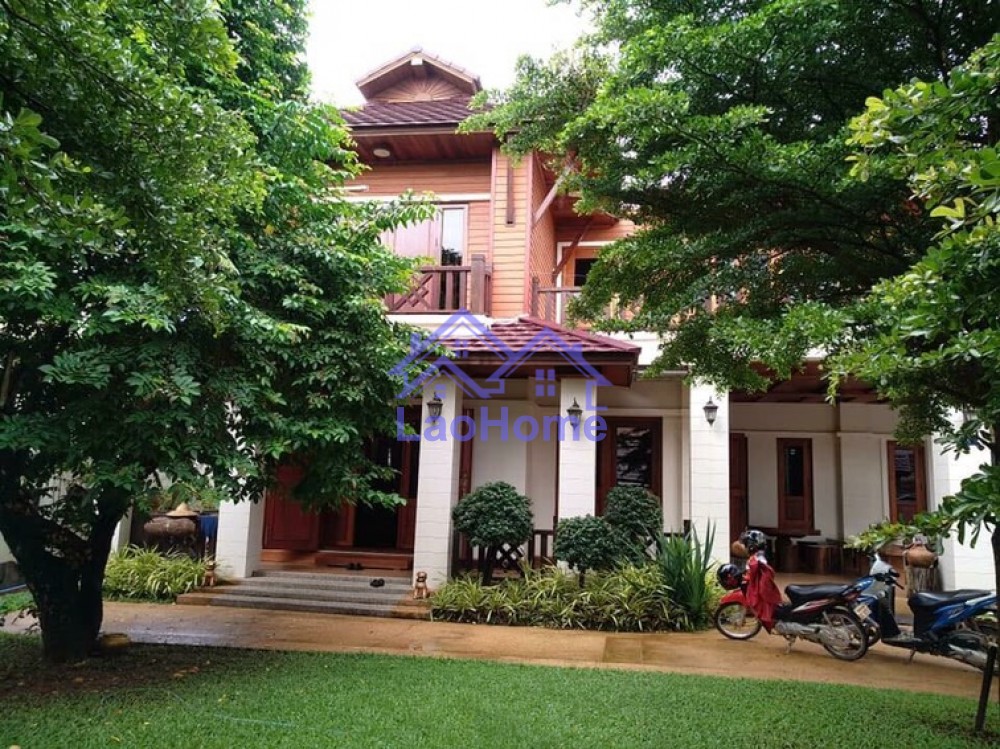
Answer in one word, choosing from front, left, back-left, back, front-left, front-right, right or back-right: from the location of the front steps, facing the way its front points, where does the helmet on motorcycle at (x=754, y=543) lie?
front-left

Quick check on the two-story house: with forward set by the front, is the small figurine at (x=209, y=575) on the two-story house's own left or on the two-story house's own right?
on the two-story house's own right

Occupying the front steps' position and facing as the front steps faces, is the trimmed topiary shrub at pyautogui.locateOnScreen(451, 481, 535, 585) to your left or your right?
on your left

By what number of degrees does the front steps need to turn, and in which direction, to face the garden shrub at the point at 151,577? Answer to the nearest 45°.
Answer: approximately 90° to its right

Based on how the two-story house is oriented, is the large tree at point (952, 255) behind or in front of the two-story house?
in front

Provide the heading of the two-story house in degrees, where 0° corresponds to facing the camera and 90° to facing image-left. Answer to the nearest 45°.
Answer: approximately 0°

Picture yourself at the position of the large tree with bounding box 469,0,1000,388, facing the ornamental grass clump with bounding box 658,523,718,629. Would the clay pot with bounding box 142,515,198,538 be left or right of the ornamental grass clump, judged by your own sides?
left

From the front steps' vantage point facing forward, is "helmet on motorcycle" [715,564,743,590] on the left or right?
on its left

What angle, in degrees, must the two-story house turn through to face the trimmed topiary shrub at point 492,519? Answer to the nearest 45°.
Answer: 0° — it already faces it
